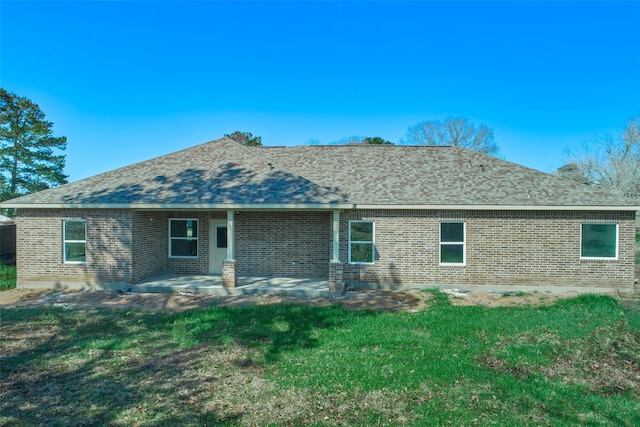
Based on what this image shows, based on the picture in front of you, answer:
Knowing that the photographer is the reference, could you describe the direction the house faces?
facing away from the viewer
